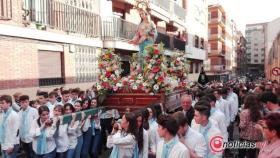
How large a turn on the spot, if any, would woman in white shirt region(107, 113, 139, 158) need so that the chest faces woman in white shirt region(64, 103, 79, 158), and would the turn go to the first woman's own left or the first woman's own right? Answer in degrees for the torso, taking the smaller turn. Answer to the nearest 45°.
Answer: approximately 45° to the first woman's own right

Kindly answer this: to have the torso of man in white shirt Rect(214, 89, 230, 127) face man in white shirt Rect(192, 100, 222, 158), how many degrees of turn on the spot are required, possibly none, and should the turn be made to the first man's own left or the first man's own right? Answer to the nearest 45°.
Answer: approximately 45° to the first man's own left

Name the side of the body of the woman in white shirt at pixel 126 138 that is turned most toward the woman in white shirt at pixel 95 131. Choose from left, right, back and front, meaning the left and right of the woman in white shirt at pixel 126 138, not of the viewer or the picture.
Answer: right
